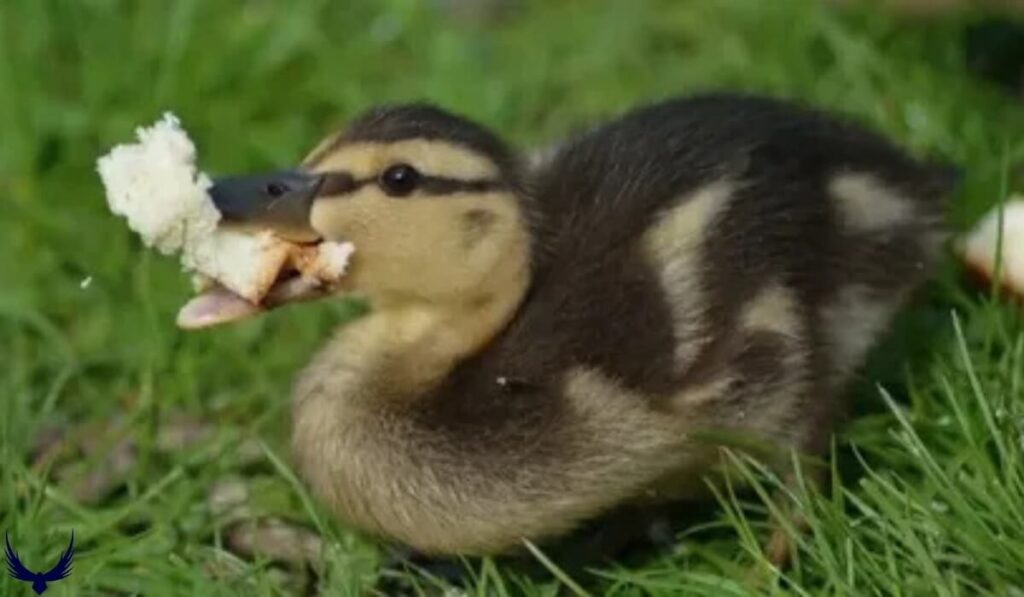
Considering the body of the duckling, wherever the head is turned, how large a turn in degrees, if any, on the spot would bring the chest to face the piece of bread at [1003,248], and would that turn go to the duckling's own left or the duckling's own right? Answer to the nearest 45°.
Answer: approximately 135° to the duckling's own right

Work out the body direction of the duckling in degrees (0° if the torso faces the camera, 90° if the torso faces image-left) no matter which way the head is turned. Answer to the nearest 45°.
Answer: approximately 90°
